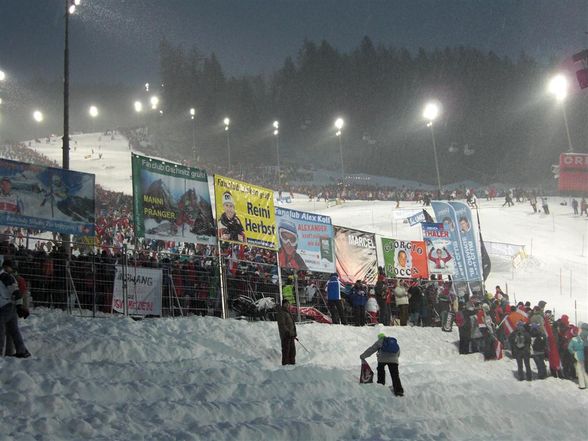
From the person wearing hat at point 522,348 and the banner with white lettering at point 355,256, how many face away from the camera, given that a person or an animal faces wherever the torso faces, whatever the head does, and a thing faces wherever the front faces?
1

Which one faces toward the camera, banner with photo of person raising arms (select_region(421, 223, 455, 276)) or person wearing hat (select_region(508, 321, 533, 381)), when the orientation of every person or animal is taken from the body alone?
the banner with photo of person raising arms

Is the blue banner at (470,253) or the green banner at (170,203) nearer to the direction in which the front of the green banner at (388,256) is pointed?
the green banner

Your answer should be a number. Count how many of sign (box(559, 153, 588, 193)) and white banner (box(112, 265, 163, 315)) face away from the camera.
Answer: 0

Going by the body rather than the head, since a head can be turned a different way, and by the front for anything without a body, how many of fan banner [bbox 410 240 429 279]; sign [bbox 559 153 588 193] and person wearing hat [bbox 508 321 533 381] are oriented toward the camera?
2

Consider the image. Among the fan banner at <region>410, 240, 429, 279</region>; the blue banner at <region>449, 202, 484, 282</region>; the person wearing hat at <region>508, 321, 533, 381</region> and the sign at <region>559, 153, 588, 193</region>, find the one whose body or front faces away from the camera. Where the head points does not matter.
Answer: the person wearing hat

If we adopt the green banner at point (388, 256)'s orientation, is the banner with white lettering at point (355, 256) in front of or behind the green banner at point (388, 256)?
in front

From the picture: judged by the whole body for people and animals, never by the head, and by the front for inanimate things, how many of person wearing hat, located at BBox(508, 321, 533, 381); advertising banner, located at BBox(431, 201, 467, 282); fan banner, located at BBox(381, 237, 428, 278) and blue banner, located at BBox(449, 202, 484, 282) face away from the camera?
1

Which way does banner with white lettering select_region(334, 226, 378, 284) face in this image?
toward the camera

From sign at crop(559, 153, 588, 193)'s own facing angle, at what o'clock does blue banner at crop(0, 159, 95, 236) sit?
The blue banner is roughly at 1 o'clock from the sign.

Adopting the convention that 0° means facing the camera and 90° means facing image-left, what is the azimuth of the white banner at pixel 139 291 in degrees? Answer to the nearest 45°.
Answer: approximately 0°

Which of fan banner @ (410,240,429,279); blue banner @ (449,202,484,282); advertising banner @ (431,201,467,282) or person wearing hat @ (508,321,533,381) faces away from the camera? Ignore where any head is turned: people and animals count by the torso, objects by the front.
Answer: the person wearing hat

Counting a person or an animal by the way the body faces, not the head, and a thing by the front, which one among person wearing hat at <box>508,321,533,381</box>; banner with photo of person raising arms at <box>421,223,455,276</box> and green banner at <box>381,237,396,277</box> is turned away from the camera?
the person wearing hat

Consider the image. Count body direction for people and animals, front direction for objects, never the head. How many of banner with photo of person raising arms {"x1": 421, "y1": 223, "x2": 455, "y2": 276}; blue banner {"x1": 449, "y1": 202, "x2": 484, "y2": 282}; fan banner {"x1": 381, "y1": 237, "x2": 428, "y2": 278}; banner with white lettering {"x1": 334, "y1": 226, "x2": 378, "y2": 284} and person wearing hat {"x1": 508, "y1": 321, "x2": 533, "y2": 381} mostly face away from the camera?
1

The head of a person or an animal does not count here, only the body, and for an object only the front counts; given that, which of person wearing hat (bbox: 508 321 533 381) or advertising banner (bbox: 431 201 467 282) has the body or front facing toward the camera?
the advertising banner

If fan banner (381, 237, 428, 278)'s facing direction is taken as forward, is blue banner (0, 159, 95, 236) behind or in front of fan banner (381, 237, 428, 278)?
in front

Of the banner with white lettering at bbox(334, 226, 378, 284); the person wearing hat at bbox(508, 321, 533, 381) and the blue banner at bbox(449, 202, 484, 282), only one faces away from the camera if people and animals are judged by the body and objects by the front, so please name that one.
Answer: the person wearing hat

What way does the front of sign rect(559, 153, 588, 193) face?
toward the camera

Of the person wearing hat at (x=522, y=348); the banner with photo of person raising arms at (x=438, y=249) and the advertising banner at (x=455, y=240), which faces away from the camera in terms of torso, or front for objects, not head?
the person wearing hat

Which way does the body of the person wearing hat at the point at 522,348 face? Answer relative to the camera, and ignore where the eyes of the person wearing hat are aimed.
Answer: away from the camera

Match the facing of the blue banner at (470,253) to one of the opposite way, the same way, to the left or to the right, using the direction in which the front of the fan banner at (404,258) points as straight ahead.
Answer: the same way
